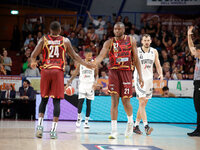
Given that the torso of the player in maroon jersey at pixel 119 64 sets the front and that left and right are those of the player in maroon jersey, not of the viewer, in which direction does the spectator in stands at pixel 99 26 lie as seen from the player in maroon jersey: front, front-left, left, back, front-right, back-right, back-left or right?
back

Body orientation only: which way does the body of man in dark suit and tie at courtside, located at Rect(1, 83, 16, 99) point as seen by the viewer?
toward the camera

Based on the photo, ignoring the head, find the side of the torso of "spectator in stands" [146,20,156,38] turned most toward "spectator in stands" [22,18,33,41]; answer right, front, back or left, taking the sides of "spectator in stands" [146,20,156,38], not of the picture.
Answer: right

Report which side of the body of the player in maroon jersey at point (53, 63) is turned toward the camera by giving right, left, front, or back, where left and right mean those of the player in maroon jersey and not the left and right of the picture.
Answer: back

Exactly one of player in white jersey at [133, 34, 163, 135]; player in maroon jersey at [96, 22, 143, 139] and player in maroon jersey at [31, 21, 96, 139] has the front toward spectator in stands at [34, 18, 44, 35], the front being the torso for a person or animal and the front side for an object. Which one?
player in maroon jersey at [31, 21, 96, 139]

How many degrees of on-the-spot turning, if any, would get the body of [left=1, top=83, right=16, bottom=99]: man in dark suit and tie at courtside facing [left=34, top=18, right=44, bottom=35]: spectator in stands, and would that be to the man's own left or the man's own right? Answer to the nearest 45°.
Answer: approximately 180°

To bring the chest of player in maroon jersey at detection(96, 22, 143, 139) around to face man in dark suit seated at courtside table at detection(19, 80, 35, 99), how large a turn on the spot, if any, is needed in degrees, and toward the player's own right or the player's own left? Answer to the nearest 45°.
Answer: approximately 135° to the player's own right

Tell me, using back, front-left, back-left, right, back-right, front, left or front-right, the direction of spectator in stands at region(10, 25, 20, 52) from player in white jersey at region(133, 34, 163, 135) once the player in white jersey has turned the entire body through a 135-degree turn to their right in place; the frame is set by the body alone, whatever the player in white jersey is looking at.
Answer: front

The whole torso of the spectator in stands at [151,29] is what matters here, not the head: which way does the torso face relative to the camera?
toward the camera

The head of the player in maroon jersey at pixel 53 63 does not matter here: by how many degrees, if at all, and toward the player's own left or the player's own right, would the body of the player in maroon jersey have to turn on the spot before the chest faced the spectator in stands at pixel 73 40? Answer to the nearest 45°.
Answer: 0° — they already face them
